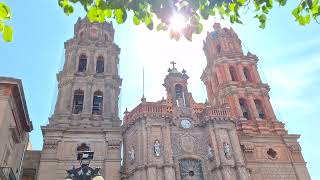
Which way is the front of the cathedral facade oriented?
toward the camera

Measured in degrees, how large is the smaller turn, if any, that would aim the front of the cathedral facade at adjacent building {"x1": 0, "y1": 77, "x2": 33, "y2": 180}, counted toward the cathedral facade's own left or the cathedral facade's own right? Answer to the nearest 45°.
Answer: approximately 45° to the cathedral facade's own right
